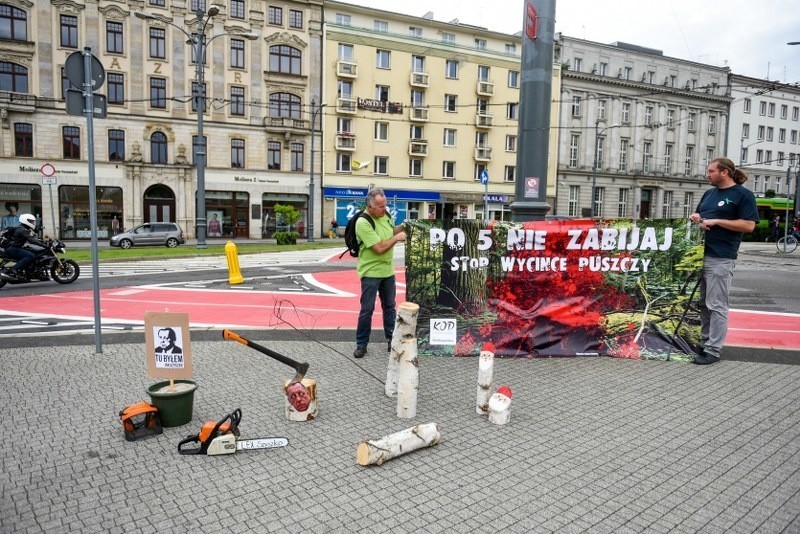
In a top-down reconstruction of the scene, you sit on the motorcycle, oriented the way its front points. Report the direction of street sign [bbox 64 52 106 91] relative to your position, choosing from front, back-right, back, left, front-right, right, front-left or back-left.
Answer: right

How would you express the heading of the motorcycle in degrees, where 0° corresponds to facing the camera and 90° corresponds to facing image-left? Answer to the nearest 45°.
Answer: approximately 270°

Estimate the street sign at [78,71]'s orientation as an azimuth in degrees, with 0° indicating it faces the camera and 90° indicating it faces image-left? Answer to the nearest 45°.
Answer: approximately 180°

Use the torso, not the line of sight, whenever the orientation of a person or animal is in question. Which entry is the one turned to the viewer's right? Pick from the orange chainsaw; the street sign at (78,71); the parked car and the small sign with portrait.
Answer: the orange chainsaw

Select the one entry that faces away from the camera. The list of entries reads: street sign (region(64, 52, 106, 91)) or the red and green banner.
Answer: the street sign

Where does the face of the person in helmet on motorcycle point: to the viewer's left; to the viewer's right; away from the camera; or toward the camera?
to the viewer's right

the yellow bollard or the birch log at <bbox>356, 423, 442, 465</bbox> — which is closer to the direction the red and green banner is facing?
the birch log

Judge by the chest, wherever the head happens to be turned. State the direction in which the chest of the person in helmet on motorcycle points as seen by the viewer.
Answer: to the viewer's right

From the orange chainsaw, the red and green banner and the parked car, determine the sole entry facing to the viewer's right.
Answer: the orange chainsaw

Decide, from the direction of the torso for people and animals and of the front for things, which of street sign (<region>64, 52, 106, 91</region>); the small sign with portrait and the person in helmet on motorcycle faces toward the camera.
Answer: the small sign with portrait

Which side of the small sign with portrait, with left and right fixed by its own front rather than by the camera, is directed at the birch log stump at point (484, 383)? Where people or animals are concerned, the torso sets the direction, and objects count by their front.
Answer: left

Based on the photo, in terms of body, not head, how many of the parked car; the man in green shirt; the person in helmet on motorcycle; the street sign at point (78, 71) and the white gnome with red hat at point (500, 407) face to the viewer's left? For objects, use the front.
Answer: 1

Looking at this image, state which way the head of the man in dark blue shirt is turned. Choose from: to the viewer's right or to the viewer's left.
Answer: to the viewer's left

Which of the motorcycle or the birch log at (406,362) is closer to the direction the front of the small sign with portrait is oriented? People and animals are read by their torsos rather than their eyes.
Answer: the birch log

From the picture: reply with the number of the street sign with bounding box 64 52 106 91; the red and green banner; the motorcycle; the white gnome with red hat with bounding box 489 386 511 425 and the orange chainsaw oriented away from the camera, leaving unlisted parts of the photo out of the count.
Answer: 1

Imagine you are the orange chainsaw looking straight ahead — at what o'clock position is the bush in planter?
The bush in planter is roughly at 9 o'clock from the orange chainsaw.

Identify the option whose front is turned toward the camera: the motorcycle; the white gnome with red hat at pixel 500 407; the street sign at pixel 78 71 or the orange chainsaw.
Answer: the white gnome with red hat

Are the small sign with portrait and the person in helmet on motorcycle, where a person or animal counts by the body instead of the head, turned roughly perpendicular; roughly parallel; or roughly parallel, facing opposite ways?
roughly perpendicular

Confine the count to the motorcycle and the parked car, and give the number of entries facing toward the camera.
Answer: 0
